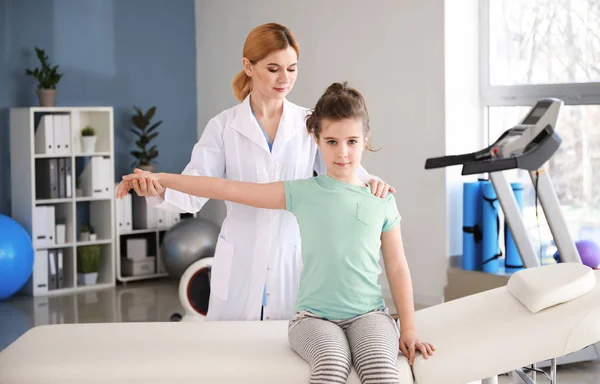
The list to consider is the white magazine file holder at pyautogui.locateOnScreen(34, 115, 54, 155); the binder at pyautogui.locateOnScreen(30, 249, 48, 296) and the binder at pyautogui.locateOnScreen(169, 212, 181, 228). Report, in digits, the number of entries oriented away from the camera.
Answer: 0

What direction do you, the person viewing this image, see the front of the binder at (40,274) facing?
facing the viewer and to the right of the viewer

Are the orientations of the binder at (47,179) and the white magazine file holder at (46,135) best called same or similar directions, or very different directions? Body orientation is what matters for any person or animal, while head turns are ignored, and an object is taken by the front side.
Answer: same or similar directions

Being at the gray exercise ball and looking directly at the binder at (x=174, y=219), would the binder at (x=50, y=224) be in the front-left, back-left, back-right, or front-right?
front-left

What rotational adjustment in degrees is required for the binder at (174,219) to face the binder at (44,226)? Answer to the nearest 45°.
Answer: approximately 90° to its right

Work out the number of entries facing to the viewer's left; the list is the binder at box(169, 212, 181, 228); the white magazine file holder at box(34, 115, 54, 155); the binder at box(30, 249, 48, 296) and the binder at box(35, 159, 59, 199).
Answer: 0

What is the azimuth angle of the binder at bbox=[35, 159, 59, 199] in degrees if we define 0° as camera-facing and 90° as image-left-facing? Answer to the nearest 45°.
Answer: approximately 315°

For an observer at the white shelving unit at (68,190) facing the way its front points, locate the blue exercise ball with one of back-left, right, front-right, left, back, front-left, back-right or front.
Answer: right

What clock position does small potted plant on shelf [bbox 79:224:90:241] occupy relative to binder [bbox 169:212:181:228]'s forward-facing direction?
The small potted plant on shelf is roughly at 4 o'clock from the binder.
